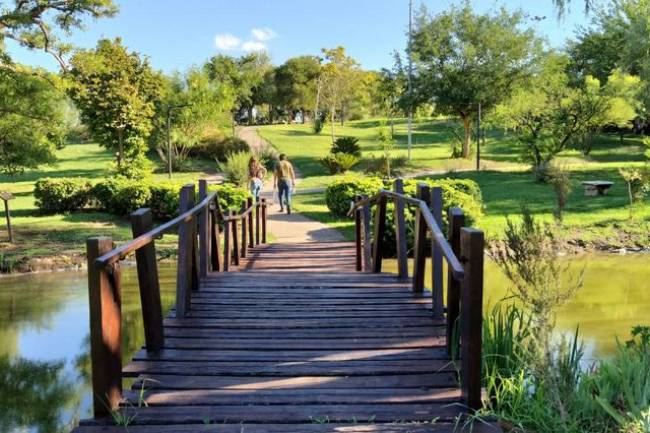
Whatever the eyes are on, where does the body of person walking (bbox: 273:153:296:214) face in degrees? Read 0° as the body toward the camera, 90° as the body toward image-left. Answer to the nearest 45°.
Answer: approximately 180°

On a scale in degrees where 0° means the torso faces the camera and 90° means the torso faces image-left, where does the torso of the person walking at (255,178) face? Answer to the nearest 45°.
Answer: approximately 180°

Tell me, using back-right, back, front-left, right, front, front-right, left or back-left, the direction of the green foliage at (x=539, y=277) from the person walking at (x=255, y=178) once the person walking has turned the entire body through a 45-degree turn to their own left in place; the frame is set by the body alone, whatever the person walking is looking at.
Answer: back-left

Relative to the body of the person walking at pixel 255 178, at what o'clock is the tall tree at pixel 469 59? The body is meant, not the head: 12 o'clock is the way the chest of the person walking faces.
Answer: The tall tree is roughly at 1 o'clock from the person walking.

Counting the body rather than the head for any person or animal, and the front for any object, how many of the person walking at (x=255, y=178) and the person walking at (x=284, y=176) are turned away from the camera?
2

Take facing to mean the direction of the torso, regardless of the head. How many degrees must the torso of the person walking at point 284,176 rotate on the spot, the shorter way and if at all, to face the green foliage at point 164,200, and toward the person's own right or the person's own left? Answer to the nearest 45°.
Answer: approximately 45° to the person's own left

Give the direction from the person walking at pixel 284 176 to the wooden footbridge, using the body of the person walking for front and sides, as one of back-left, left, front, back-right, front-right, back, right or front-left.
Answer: back

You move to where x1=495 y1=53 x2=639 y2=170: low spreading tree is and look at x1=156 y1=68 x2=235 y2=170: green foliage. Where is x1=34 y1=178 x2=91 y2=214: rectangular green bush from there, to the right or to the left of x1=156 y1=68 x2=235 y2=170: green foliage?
left

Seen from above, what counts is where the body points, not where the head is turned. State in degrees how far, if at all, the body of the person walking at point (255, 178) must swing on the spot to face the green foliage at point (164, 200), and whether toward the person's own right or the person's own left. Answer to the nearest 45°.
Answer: approximately 45° to the person's own left

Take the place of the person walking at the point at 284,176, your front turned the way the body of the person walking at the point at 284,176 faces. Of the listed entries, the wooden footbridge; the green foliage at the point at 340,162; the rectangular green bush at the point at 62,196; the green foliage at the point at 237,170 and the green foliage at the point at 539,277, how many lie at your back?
2

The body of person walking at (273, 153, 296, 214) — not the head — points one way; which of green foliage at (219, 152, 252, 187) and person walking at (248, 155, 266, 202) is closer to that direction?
the green foliage

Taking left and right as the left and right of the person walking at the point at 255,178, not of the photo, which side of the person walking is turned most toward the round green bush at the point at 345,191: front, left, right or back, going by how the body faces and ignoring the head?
right

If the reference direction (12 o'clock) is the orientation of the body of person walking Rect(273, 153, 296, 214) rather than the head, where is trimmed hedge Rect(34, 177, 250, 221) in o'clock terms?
The trimmed hedge is roughly at 10 o'clock from the person walking.
